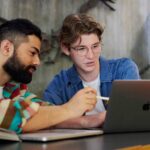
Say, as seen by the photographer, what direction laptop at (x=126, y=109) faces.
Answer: facing away from the viewer and to the left of the viewer
